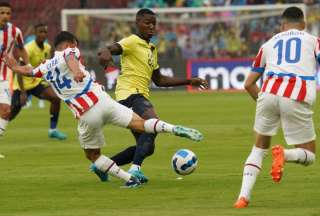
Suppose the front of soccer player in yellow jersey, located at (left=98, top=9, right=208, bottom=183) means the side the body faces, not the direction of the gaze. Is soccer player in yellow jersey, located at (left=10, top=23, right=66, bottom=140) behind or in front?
behind

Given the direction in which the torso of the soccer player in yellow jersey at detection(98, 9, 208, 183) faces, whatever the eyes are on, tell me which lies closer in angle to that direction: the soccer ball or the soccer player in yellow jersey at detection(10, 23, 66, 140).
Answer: the soccer ball

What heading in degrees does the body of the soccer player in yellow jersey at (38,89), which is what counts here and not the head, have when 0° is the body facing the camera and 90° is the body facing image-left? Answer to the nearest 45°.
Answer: approximately 315°

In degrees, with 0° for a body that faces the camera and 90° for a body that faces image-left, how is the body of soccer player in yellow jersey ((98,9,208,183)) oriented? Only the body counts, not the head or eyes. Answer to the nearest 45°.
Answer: approximately 315°
